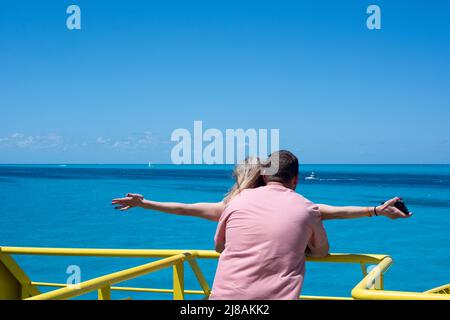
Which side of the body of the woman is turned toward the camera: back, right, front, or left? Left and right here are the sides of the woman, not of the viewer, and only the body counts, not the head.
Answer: back

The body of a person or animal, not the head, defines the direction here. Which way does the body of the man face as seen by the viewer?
away from the camera

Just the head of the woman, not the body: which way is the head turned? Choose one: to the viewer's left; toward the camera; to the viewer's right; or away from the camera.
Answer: away from the camera

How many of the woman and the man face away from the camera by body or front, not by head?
2

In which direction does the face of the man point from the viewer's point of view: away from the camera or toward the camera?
away from the camera

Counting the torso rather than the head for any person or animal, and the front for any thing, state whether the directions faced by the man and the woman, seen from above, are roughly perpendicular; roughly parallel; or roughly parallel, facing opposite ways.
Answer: roughly parallel
